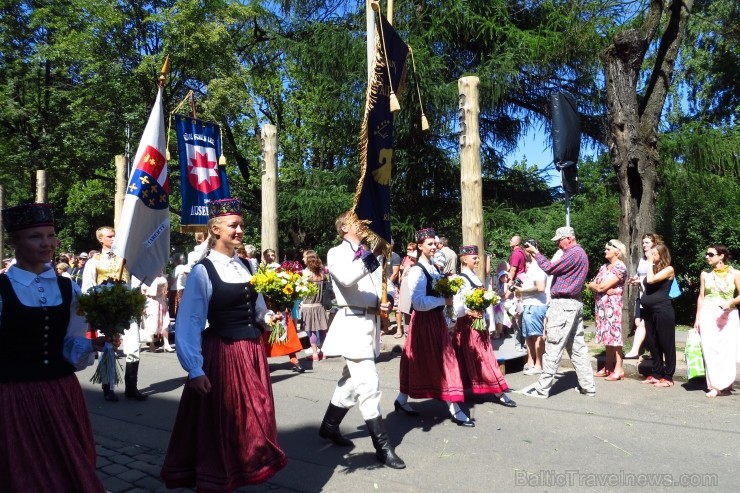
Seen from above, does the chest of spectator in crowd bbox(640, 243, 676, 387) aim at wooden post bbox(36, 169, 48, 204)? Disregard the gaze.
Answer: yes

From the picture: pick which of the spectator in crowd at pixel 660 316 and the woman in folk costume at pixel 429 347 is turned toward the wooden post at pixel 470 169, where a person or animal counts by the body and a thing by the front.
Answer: the spectator in crowd

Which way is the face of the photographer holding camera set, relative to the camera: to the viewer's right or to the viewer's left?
to the viewer's left

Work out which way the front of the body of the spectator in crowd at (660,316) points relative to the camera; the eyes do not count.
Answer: to the viewer's left

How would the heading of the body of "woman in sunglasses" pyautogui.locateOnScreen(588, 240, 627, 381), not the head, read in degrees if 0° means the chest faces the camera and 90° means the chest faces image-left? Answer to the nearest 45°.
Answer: approximately 45°

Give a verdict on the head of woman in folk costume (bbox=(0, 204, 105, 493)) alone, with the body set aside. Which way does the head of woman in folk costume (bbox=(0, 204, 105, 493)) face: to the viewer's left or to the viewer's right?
to the viewer's right

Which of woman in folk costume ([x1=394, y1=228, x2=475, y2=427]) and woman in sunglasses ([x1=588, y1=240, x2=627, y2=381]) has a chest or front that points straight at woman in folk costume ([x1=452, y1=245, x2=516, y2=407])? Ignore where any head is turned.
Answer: the woman in sunglasses

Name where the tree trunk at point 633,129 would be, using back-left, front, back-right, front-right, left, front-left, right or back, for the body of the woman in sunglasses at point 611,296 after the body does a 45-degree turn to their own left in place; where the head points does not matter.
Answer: back

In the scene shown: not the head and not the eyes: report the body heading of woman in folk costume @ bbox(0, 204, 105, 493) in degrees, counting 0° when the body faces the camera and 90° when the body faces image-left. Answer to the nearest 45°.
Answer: approximately 315°
